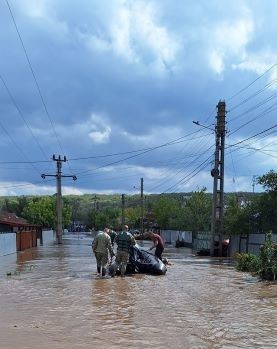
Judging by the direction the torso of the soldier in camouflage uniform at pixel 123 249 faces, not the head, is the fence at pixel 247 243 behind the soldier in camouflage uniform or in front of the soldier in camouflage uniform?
in front

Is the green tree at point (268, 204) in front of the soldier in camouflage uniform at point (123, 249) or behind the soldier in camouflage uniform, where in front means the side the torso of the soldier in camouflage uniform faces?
in front

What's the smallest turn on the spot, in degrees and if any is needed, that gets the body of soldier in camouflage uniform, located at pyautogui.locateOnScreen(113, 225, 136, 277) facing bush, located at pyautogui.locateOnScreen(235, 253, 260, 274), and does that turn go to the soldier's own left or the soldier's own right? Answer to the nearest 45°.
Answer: approximately 45° to the soldier's own right

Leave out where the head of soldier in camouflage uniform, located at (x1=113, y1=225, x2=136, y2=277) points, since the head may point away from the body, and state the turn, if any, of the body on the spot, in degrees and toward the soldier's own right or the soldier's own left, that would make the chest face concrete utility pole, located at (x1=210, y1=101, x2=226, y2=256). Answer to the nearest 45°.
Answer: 0° — they already face it

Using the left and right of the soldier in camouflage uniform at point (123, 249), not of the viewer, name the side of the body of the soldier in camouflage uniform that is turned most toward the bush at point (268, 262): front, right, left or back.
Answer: right

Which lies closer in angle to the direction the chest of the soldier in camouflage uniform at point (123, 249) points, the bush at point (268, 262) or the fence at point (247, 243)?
the fence

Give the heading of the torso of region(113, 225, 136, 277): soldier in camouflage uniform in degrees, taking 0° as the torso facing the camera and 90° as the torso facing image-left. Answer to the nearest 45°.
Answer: approximately 180°
